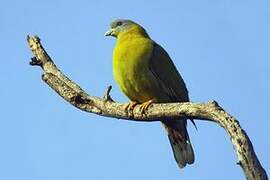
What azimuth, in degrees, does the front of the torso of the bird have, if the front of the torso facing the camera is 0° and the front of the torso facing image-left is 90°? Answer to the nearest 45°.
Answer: approximately 45°
